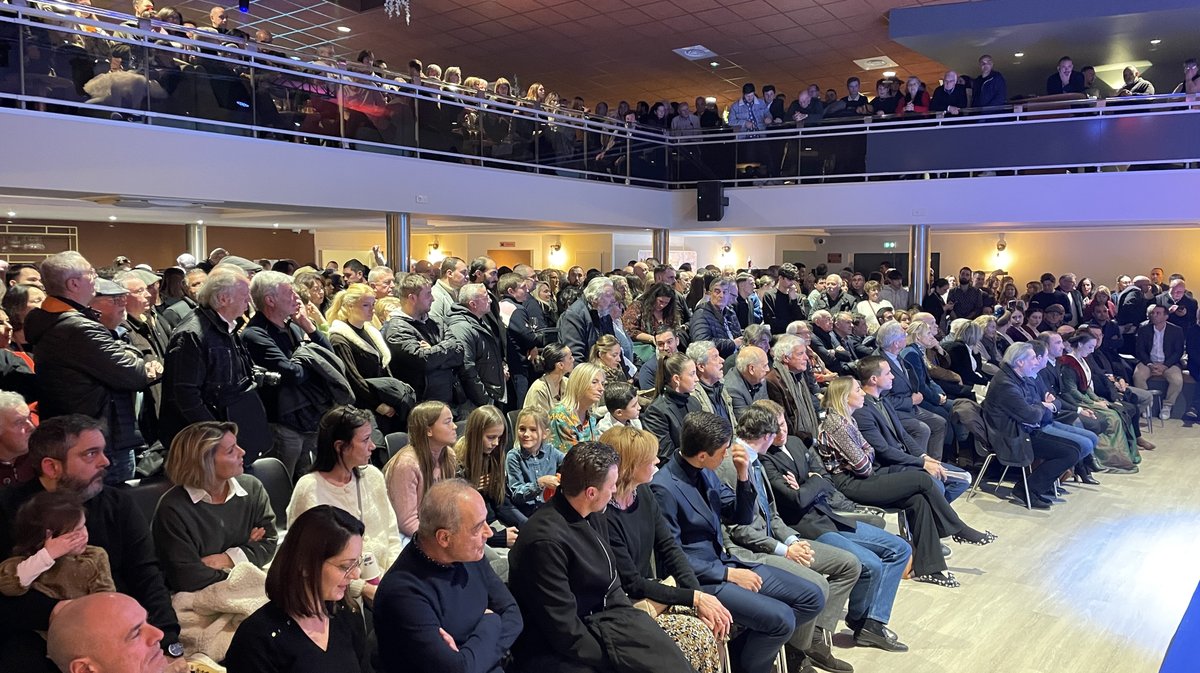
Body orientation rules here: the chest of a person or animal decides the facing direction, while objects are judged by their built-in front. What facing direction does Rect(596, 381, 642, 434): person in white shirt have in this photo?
to the viewer's right

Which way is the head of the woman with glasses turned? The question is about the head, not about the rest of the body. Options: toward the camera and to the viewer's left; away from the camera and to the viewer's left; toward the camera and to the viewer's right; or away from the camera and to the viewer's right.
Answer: toward the camera and to the viewer's right

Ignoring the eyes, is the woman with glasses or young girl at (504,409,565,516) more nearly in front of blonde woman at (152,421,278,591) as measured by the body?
the woman with glasses

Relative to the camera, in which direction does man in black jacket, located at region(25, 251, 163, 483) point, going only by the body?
to the viewer's right

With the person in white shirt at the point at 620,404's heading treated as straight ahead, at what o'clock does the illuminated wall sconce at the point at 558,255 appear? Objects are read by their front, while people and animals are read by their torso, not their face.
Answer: The illuminated wall sconce is roughly at 9 o'clock from the person in white shirt.

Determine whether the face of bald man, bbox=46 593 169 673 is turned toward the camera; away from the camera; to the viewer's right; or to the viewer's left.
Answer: to the viewer's right

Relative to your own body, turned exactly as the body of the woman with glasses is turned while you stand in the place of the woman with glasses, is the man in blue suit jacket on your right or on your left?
on your left

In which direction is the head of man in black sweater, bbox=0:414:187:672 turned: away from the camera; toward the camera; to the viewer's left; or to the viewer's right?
to the viewer's right

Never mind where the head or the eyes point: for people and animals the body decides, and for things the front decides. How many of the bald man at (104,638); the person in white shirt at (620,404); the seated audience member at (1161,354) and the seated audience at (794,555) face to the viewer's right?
3

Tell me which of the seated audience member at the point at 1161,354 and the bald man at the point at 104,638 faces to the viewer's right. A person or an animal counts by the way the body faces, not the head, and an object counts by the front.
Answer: the bald man
